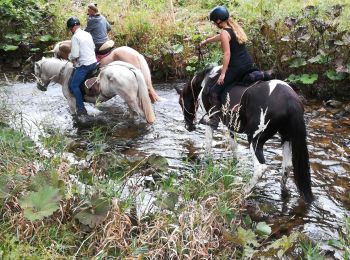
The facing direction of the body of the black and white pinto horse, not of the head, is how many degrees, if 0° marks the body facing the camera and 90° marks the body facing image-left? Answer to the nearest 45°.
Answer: approximately 135°

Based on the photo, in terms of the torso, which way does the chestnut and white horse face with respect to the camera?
to the viewer's left

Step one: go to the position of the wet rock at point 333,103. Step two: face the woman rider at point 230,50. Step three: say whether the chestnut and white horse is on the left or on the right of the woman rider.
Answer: right

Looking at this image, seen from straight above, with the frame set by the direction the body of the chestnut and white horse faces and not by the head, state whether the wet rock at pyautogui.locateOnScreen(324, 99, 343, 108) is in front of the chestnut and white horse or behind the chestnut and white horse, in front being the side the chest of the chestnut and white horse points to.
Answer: behind

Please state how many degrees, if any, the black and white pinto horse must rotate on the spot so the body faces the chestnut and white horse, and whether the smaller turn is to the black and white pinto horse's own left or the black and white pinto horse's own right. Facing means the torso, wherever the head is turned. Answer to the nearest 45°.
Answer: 0° — it already faces it

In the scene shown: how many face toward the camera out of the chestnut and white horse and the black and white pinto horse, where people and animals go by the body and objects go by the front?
0

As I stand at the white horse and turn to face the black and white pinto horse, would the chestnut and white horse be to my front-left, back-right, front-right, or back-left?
back-left

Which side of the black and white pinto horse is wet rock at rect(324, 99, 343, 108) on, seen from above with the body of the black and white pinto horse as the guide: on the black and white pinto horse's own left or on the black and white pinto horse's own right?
on the black and white pinto horse's own right

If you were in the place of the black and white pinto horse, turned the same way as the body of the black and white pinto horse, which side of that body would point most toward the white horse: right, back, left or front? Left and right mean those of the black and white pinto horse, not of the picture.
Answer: front

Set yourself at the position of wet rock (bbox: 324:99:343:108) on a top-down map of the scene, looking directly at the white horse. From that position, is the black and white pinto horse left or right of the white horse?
left

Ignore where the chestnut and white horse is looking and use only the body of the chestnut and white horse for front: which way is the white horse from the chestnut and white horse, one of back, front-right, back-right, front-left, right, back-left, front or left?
left
